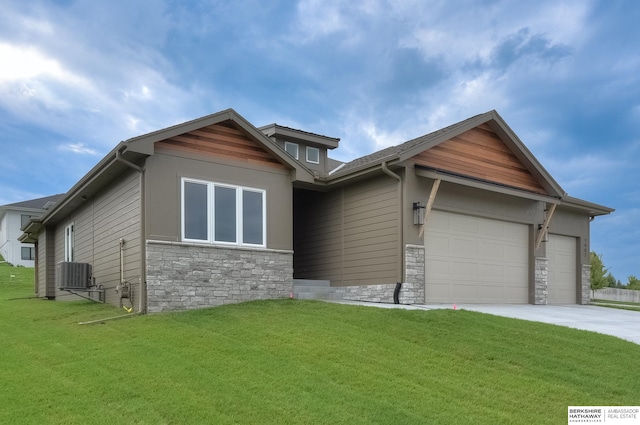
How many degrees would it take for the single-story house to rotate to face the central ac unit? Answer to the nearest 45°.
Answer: approximately 135° to its right

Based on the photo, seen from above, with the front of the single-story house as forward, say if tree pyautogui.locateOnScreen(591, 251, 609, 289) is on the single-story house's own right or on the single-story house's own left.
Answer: on the single-story house's own left

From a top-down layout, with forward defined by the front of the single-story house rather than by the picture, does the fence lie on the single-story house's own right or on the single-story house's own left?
on the single-story house's own left

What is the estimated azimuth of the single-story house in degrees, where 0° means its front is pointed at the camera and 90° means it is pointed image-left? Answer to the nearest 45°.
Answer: approximately 315°

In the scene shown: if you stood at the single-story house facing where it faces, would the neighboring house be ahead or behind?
behind
